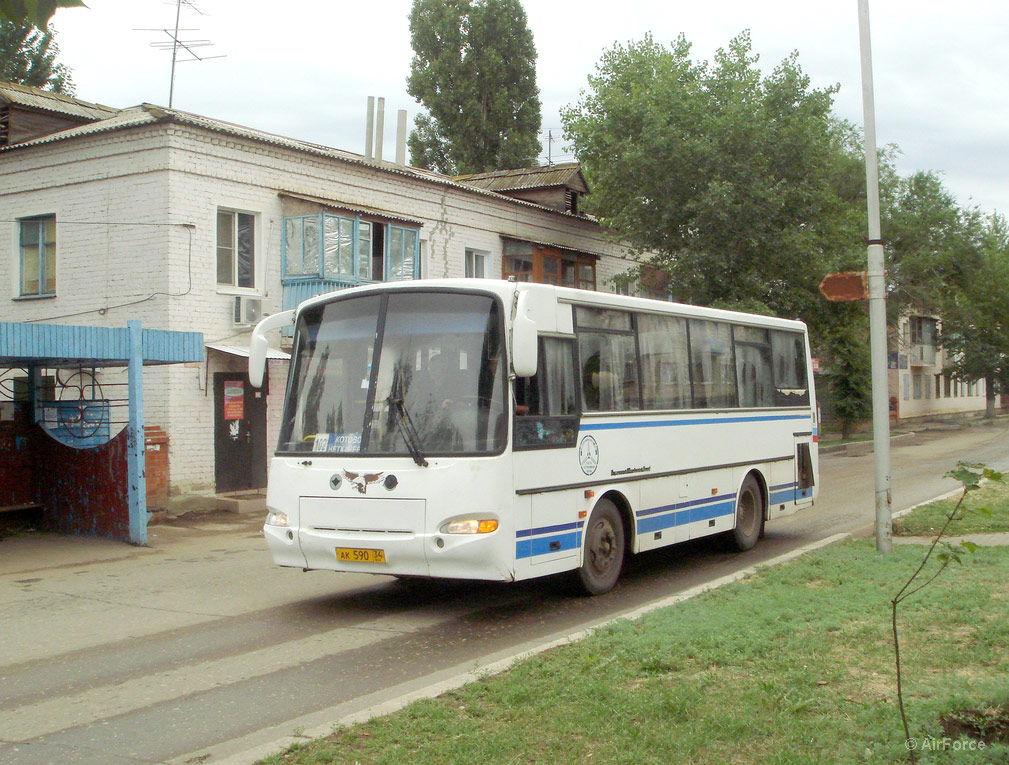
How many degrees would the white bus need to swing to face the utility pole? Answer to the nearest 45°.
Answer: approximately 180°

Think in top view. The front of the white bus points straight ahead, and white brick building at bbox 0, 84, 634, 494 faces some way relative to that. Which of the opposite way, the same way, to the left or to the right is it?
to the left

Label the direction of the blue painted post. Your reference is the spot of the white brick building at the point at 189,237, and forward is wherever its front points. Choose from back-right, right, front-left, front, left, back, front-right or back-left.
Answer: front-right

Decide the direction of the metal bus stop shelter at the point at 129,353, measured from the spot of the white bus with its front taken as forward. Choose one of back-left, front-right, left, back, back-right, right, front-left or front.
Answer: right

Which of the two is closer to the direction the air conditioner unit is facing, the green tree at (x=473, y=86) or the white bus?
the white bus

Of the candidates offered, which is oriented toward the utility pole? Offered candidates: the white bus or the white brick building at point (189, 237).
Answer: the white brick building

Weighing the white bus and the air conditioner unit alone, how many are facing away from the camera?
0

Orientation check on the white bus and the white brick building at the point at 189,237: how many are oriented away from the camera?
0

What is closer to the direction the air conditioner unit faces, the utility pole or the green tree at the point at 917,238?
the utility pole

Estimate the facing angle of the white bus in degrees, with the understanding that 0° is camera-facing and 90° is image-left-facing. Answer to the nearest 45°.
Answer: approximately 45°

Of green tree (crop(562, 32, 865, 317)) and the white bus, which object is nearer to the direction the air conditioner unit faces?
the white bus

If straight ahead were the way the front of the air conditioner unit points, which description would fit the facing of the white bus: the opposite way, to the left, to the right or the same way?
to the right

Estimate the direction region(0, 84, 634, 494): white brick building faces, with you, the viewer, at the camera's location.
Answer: facing the viewer and to the right of the viewer

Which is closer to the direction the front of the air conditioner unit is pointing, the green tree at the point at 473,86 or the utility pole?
the utility pole

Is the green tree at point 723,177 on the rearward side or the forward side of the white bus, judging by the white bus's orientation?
on the rearward side
